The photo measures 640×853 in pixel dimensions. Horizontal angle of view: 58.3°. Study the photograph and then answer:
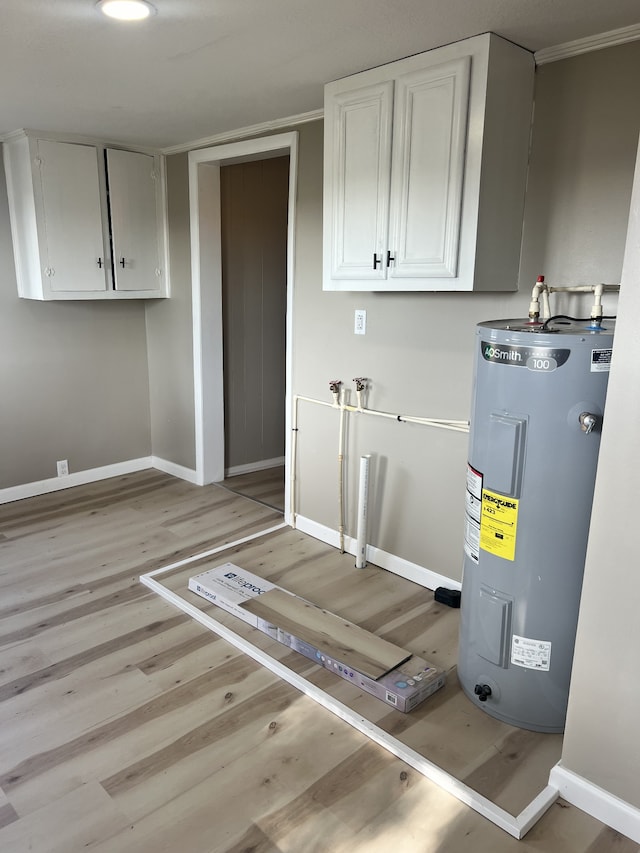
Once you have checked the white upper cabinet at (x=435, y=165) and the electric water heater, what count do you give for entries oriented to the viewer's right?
0

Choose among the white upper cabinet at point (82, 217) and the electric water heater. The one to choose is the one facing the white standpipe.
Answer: the white upper cabinet

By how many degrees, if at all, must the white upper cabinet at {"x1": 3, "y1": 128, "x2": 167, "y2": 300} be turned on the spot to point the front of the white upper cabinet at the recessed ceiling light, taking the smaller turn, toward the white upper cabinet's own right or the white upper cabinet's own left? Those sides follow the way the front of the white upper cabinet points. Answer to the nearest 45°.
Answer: approximately 45° to the white upper cabinet's own right

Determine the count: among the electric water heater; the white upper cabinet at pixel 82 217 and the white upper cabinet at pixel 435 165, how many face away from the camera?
0

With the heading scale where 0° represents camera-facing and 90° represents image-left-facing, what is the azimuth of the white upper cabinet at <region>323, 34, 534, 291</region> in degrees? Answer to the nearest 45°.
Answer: approximately 45°

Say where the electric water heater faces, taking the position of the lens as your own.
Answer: facing the viewer and to the left of the viewer

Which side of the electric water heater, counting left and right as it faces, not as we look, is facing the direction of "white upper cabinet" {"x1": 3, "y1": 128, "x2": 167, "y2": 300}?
right

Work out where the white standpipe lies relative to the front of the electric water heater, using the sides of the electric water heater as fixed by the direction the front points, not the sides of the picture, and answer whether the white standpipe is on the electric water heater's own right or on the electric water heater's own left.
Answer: on the electric water heater's own right

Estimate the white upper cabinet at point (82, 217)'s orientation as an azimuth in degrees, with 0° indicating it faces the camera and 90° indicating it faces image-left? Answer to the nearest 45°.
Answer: approximately 315°

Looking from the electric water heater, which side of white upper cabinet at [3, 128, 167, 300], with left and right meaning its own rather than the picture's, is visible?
front

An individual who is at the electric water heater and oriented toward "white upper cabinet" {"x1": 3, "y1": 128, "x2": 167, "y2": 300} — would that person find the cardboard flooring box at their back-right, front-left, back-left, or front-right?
front-left
